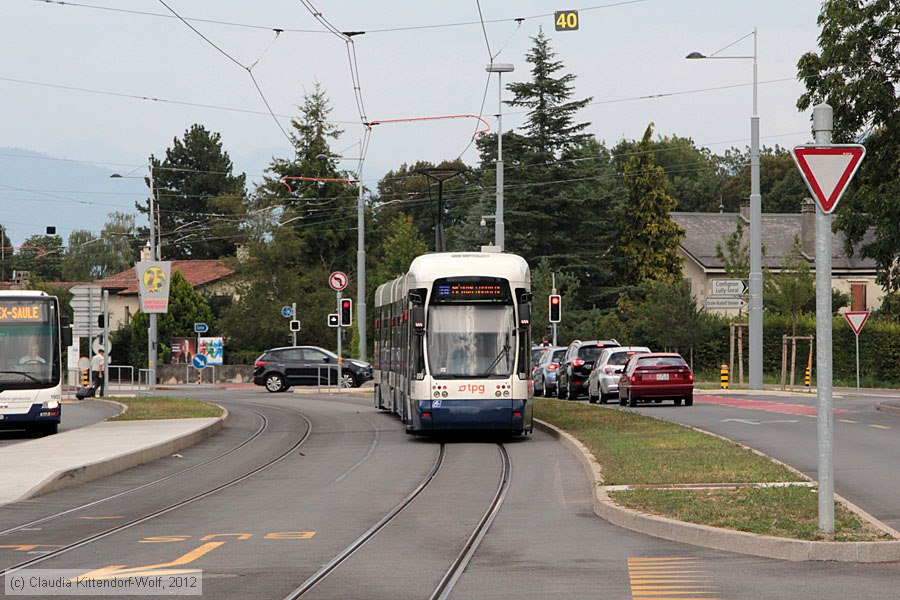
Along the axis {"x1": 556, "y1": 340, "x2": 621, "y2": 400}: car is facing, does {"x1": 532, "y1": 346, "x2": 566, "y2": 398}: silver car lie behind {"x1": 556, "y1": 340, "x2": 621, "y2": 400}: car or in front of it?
in front

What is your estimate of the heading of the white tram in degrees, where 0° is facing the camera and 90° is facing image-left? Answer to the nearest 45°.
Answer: approximately 0°

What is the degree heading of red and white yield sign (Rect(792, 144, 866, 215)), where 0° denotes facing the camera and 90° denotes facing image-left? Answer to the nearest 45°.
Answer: approximately 0°

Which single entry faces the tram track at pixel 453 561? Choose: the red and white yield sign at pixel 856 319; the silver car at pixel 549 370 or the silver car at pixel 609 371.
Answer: the red and white yield sign

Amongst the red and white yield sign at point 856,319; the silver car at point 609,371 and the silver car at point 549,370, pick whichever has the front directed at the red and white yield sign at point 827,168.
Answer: the red and white yield sign at point 856,319
